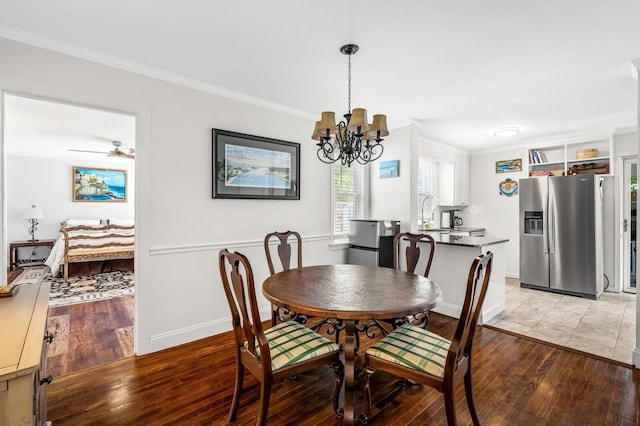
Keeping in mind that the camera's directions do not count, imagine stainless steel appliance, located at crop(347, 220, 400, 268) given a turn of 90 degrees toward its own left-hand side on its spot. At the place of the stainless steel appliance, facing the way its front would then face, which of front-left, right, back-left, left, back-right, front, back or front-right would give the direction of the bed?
back-right

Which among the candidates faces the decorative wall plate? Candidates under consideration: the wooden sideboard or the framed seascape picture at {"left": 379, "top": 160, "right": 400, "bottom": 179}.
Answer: the wooden sideboard

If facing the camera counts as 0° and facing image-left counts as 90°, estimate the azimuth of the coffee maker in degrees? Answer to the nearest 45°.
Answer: approximately 315°

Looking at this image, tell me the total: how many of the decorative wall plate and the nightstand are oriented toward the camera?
2

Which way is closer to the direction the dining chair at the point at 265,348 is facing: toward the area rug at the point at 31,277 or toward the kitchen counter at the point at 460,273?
the kitchen counter

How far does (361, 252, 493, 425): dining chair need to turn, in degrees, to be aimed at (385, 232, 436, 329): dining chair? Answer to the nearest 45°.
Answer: approximately 45° to its right

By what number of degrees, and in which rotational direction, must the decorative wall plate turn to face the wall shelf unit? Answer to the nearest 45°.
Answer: approximately 90° to its left

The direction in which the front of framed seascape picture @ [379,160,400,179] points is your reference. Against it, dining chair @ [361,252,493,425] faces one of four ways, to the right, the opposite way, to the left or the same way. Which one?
to the right

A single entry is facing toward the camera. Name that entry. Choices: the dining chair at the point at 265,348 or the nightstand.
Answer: the nightstand

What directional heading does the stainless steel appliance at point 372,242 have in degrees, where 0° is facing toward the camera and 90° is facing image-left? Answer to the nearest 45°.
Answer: approximately 45°

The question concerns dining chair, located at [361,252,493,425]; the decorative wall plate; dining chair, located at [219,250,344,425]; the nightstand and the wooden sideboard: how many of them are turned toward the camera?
2

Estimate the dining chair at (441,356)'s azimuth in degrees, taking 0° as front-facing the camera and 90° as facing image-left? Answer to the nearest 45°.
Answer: approximately 135°

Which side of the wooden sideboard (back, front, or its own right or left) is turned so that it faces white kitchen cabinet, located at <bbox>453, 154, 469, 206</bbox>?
front

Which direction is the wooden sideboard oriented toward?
to the viewer's right

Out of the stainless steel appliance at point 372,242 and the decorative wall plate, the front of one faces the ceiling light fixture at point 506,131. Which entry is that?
the decorative wall plate

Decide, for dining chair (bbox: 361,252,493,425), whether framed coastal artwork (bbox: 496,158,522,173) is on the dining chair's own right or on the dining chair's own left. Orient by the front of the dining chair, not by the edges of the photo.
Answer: on the dining chair's own right

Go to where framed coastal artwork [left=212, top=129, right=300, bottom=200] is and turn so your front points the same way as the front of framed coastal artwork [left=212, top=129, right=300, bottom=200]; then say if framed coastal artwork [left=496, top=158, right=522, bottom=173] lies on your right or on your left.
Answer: on your left

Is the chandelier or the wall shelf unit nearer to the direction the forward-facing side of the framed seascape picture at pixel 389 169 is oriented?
the chandelier

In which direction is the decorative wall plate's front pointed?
toward the camera

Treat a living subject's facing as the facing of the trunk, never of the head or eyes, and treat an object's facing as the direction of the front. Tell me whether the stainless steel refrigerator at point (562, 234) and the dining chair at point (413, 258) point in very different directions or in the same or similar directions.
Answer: same or similar directions

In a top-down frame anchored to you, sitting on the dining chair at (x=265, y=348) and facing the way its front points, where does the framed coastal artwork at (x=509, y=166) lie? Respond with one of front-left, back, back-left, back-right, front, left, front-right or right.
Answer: front
